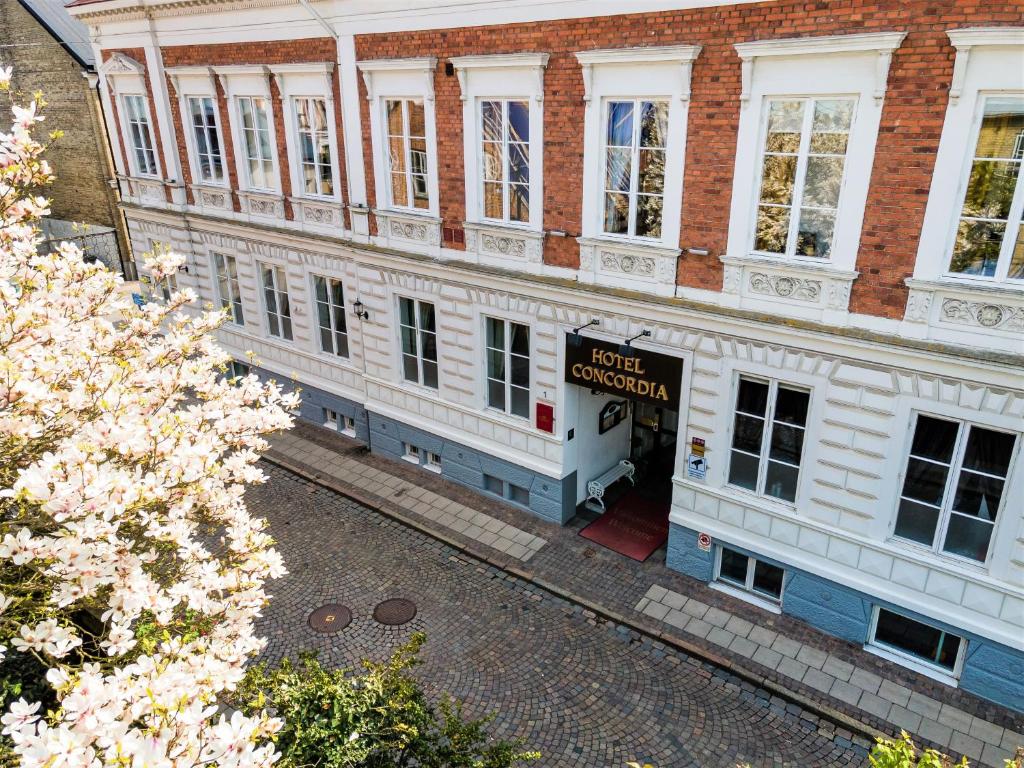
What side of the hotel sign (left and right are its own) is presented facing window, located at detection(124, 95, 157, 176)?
right

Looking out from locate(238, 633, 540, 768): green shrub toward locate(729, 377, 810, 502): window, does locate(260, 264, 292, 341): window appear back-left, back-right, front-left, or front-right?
front-left

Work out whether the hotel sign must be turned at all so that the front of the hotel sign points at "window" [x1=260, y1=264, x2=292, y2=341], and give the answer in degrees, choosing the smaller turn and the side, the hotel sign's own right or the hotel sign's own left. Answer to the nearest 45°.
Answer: approximately 90° to the hotel sign's own right

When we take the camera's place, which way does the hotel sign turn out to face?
facing the viewer and to the left of the viewer

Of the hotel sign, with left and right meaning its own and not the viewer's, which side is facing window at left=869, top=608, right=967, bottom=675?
left

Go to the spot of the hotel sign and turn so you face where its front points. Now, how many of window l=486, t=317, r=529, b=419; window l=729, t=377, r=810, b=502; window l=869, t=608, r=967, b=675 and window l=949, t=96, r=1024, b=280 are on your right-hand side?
1

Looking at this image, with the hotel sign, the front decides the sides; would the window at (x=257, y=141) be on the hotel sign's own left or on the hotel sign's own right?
on the hotel sign's own right

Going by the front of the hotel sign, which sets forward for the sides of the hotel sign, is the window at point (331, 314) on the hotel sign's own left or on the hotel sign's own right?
on the hotel sign's own right

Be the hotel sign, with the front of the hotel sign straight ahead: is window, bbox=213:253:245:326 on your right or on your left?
on your right

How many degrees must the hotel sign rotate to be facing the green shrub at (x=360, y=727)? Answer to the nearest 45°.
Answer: approximately 45° to its left

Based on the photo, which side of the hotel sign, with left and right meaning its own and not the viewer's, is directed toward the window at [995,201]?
left
